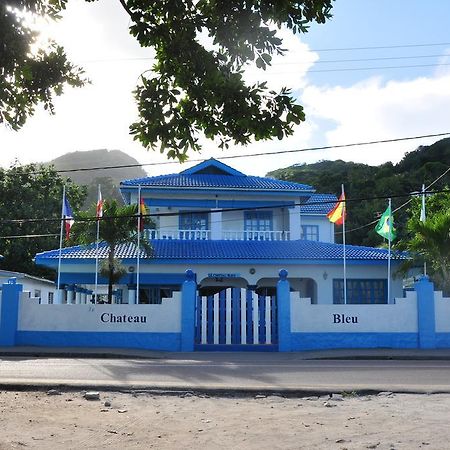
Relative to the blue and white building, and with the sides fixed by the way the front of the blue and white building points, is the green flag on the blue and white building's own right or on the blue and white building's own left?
on the blue and white building's own left

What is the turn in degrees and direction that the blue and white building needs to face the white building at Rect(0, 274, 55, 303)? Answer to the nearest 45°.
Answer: approximately 135° to its right

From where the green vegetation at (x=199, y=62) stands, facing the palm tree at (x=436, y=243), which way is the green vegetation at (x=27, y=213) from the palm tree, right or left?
left

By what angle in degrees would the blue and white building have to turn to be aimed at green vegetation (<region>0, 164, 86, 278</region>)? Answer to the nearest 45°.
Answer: approximately 135° to its right

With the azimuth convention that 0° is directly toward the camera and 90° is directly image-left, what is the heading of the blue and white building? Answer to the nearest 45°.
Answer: approximately 0°

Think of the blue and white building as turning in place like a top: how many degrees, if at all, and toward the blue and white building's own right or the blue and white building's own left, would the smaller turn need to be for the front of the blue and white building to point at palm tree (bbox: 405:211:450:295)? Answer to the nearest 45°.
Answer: approximately 45° to the blue and white building's own left
